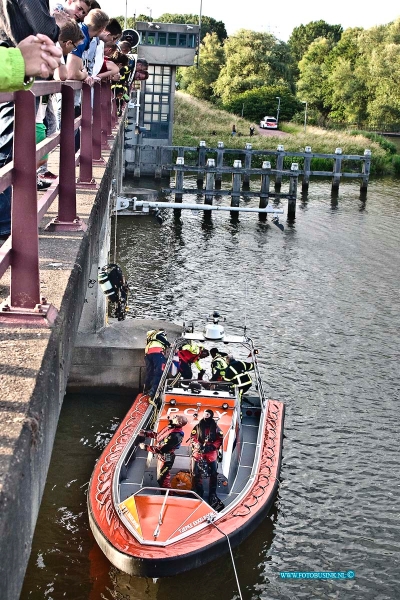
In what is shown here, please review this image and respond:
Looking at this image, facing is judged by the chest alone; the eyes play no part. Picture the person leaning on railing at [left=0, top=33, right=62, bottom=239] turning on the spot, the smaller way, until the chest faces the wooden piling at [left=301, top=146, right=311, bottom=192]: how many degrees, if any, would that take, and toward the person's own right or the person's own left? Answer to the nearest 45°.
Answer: approximately 90° to the person's own left

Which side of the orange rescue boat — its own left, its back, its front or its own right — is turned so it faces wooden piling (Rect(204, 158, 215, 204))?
back

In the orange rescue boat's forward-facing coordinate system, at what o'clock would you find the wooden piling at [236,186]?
The wooden piling is roughly at 6 o'clock from the orange rescue boat.

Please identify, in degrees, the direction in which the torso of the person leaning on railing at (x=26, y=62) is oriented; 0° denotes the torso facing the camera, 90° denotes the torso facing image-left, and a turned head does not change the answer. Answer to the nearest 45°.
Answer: approximately 270°

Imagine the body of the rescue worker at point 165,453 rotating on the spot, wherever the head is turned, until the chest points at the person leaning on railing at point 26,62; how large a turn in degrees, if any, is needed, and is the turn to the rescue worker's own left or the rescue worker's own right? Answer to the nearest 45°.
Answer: approximately 90° to the rescue worker's own left

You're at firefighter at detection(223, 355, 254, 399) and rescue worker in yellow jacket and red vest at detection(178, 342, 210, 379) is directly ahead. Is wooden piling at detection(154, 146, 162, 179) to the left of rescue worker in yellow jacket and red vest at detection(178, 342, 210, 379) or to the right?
right
